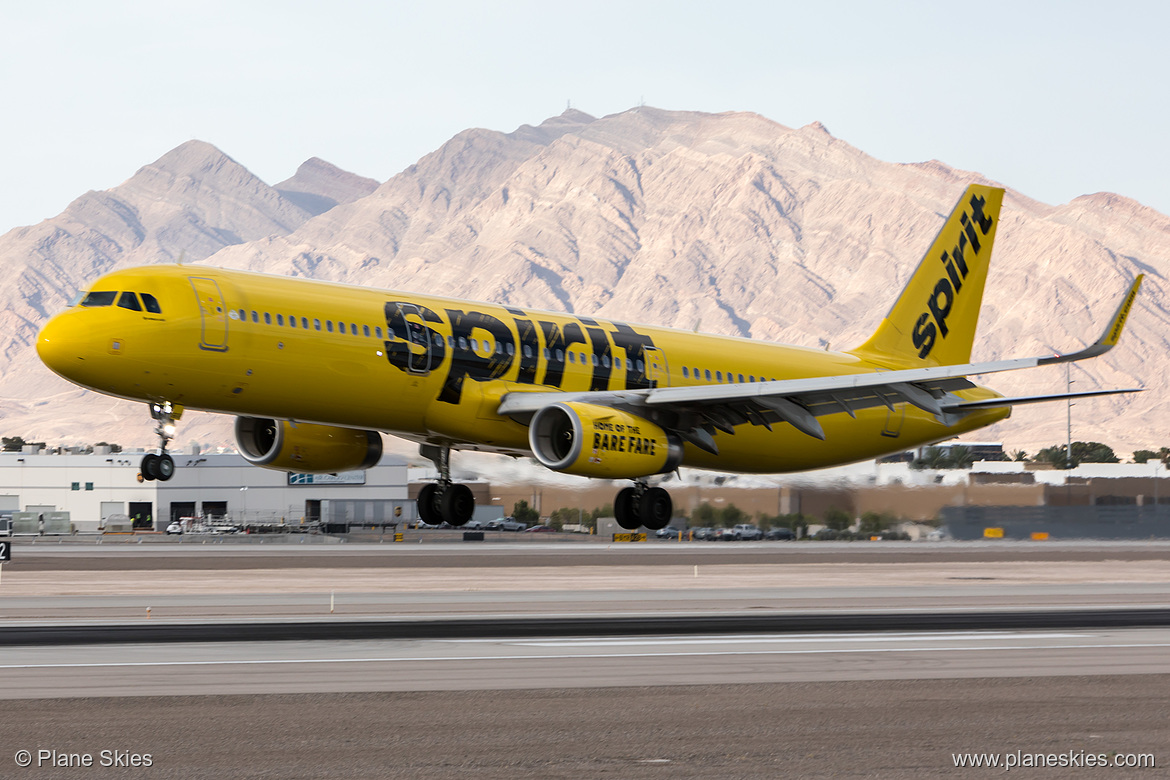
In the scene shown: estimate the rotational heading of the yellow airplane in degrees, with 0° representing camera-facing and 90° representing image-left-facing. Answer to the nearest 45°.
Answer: approximately 45°
